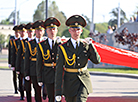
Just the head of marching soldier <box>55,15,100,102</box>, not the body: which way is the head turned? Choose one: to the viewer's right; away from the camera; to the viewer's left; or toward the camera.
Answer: toward the camera

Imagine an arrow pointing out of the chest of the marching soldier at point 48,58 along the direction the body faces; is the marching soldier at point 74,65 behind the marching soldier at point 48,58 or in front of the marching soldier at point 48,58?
in front

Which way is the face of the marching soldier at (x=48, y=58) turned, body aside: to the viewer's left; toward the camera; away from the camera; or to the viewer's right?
toward the camera
